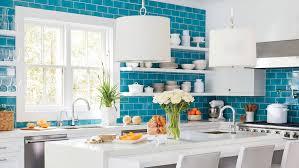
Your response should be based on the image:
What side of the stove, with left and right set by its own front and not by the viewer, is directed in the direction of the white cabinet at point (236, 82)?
right

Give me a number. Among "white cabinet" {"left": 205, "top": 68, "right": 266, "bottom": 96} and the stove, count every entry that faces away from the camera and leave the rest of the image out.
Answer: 0

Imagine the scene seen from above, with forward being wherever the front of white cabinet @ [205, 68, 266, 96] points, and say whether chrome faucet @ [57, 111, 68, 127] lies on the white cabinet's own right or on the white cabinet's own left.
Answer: on the white cabinet's own right

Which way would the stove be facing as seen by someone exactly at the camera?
facing the viewer and to the left of the viewer

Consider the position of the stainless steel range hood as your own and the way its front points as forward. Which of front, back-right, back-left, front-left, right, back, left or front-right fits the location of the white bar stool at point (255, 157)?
front-left

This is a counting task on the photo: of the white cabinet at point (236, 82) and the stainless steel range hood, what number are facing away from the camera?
0

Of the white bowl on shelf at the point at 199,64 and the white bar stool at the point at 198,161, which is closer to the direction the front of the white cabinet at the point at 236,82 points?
the white bar stool

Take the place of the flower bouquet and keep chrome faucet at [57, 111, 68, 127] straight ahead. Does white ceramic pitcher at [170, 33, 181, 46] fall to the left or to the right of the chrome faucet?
right

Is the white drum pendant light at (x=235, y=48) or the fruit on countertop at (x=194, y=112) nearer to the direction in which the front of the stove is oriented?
the white drum pendant light

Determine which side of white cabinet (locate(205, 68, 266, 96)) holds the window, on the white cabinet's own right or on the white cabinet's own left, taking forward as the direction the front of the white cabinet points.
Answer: on the white cabinet's own right

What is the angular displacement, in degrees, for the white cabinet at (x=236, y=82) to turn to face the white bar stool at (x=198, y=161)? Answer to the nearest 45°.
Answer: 0° — it already faces it

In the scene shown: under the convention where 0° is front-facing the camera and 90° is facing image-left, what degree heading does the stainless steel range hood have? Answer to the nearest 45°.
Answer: approximately 45°

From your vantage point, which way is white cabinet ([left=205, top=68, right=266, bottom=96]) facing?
toward the camera
